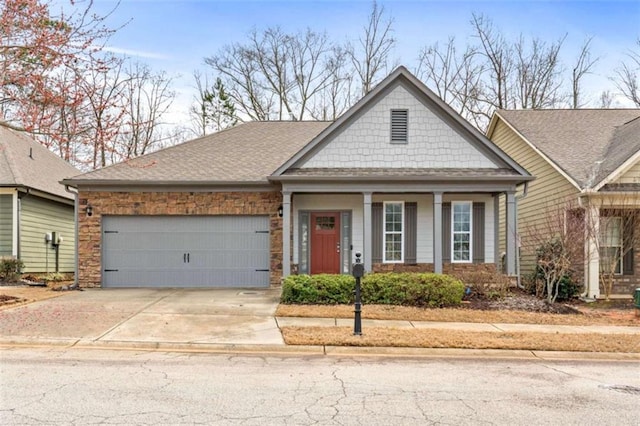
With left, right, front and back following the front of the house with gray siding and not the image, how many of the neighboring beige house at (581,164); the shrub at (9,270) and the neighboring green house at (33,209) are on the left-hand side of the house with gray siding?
1

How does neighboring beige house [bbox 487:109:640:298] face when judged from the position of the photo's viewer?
facing the viewer and to the right of the viewer

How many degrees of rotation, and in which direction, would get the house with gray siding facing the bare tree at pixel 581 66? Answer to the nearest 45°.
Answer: approximately 135° to its left

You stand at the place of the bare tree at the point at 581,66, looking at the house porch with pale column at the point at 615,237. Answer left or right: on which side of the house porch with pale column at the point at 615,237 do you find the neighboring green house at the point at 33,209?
right

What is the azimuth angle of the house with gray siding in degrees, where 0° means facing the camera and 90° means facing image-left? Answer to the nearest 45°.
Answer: approximately 0°

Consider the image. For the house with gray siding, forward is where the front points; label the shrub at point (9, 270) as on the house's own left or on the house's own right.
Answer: on the house's own right

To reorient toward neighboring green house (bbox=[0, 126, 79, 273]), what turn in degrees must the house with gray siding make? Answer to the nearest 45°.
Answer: approximately 135° to its right

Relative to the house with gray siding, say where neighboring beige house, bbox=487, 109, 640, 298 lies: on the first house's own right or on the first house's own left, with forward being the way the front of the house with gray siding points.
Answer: on the first house's own left

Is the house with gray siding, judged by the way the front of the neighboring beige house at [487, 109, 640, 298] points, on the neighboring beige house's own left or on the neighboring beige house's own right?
on the neighboring beige house's own right

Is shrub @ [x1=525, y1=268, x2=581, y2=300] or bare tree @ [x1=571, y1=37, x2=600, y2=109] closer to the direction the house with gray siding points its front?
the shrub

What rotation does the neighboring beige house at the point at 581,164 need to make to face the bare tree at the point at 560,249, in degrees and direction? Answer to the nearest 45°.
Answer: approximately 45° to its right

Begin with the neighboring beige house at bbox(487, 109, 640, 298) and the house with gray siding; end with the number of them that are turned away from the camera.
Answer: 0

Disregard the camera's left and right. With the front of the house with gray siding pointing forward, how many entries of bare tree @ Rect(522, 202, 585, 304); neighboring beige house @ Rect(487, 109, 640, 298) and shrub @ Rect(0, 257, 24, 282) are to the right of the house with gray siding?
1
